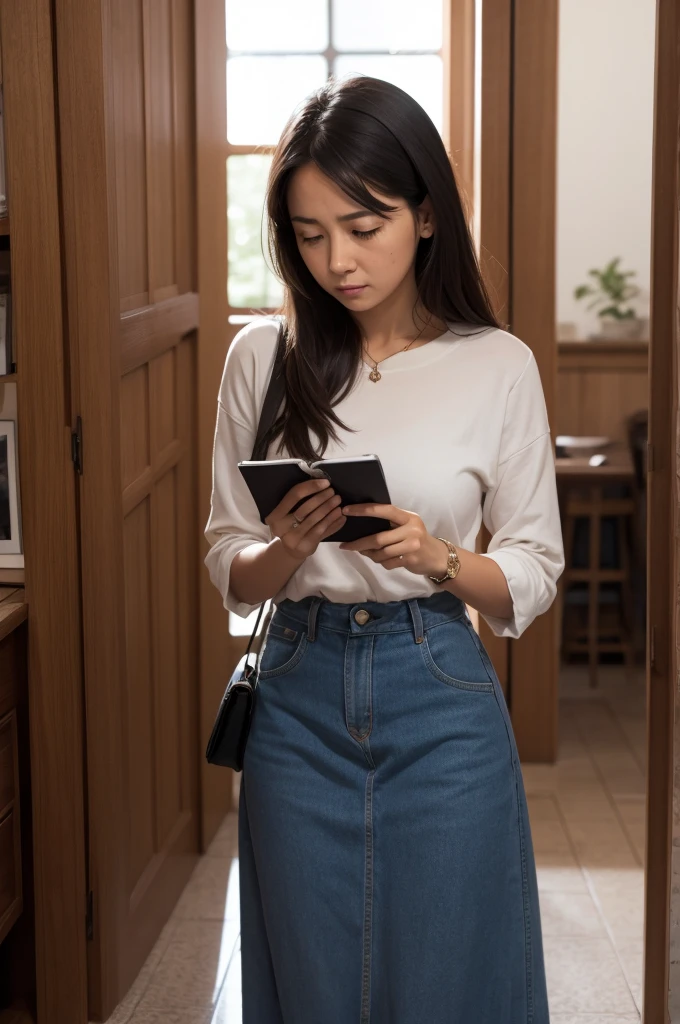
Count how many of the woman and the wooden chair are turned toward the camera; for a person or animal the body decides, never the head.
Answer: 1

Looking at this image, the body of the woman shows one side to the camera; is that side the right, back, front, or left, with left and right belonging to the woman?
front

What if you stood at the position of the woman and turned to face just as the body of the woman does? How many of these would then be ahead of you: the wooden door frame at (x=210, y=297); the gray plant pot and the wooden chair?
0

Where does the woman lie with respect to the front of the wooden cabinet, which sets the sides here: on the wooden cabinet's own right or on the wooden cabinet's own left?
on the wooden cabinet's own right

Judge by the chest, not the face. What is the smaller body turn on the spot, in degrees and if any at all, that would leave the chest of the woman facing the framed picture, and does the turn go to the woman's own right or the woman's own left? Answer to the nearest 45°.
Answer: approximately 135° to the woman's own right

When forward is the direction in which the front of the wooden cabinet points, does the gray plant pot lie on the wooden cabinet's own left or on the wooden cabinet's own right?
on the wooden cabinet's own left

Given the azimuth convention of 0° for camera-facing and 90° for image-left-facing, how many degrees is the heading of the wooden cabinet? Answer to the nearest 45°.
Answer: approximately 270°

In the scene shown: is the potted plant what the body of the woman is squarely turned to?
no
